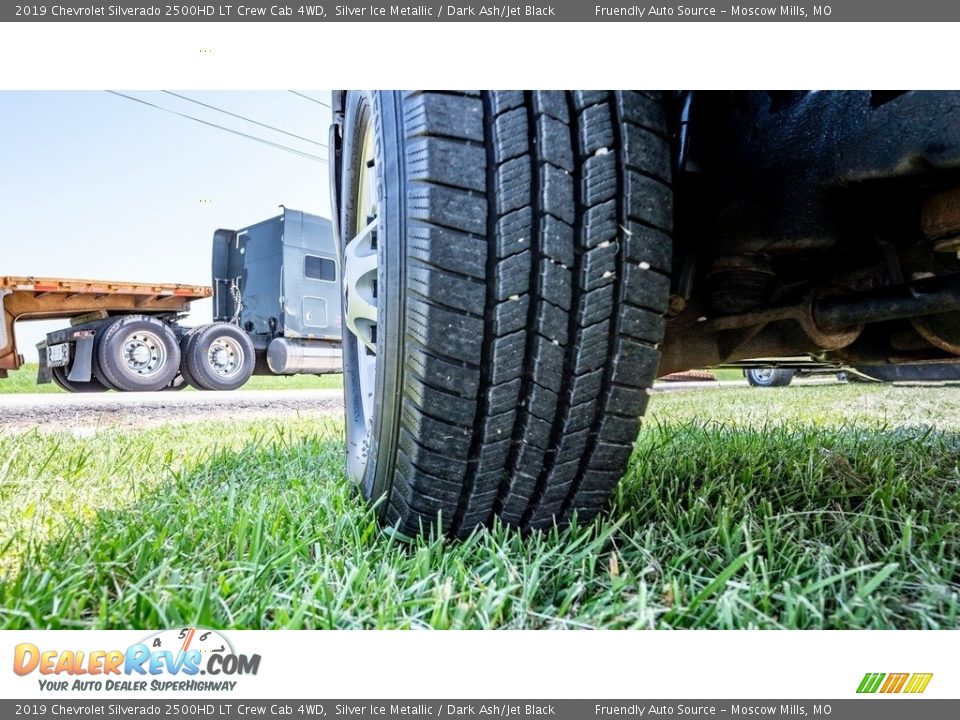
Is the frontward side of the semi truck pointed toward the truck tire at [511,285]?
no

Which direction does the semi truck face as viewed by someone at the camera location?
facing away from the viewer and to the right of the viewer
